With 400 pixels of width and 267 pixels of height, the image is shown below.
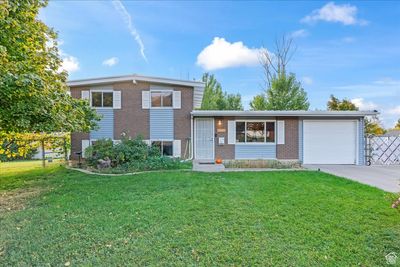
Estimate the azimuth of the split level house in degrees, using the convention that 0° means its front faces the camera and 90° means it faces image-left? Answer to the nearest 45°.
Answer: approximately 0°

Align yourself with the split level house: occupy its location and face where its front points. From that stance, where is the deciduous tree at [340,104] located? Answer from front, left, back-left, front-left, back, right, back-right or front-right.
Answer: back-left

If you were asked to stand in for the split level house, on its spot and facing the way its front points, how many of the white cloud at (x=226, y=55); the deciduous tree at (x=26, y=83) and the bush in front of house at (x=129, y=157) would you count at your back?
1

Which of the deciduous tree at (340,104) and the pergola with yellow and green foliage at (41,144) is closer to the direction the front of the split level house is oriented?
the pergola with yellow and green foliage

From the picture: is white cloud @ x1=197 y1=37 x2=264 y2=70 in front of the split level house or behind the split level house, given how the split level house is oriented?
behind

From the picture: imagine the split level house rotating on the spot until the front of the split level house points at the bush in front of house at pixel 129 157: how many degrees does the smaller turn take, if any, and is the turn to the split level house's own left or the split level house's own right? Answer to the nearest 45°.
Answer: approximately 45° to the split level house's own right

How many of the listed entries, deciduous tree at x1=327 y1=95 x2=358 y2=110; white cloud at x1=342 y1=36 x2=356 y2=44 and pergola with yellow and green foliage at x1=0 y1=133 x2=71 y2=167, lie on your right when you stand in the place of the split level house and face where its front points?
1

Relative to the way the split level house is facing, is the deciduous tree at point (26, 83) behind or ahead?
ahead

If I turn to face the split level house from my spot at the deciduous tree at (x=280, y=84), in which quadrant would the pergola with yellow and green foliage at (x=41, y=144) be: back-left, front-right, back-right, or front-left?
front-right

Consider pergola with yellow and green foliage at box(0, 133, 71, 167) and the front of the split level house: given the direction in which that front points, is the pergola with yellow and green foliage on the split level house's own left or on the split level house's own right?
on the split level house's own right

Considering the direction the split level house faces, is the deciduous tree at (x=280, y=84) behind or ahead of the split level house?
behind

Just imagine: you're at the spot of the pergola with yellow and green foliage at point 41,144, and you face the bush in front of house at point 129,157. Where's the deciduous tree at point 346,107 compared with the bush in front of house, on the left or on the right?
left
